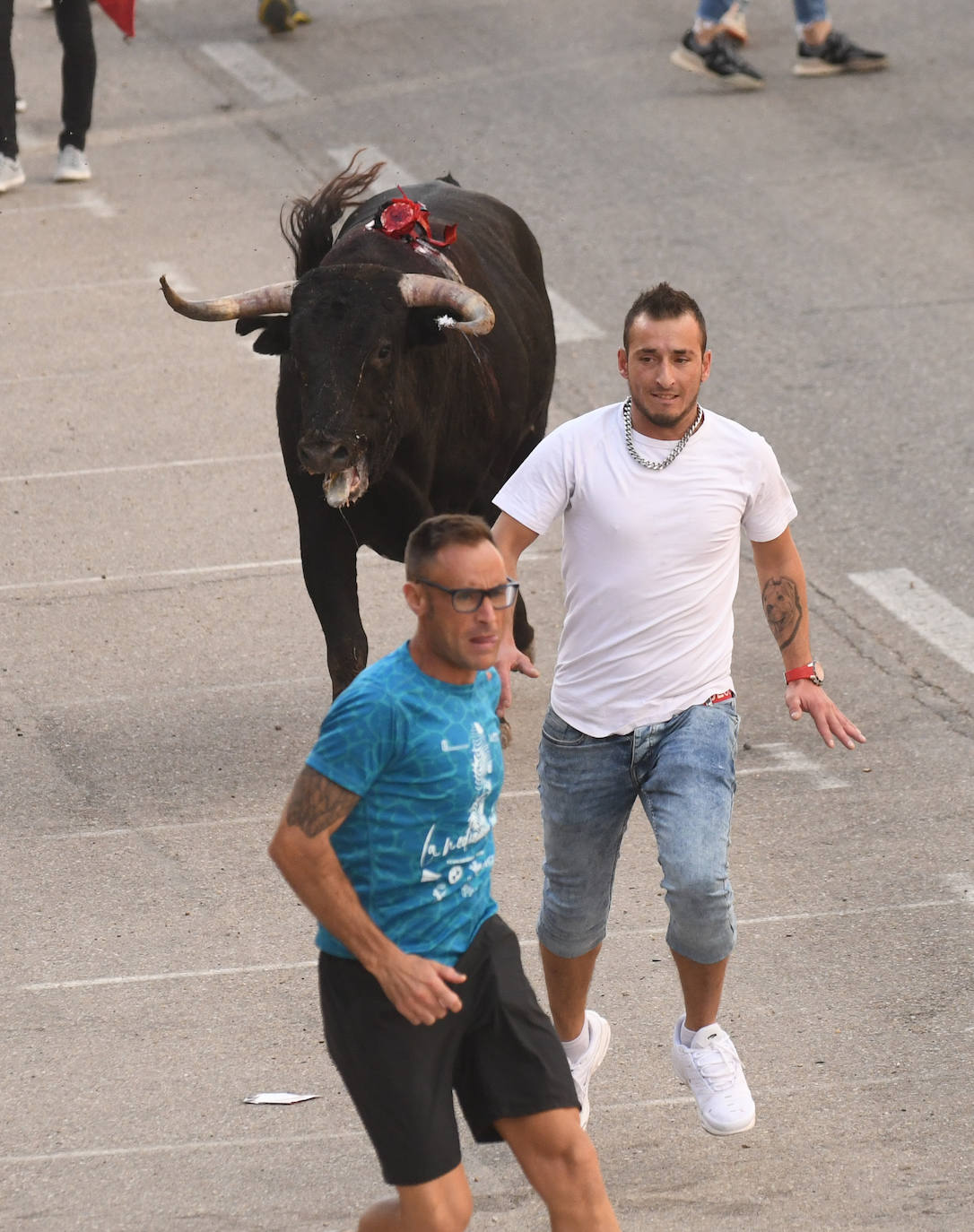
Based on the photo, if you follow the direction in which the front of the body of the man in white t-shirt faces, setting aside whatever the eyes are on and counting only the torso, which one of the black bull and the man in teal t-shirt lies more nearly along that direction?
the man in teal t-shirt

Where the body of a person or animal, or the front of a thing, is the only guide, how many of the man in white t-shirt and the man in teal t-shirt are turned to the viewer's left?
0

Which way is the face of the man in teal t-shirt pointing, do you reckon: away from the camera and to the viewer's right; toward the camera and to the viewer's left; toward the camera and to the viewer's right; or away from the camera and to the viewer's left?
toward the camera and to the viewer's right

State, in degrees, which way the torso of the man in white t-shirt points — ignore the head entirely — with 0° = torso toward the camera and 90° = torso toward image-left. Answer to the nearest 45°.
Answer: approximately 0°

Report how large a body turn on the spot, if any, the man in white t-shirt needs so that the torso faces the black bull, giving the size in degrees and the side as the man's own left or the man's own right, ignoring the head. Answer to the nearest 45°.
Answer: approximately 135° to the man's own right
